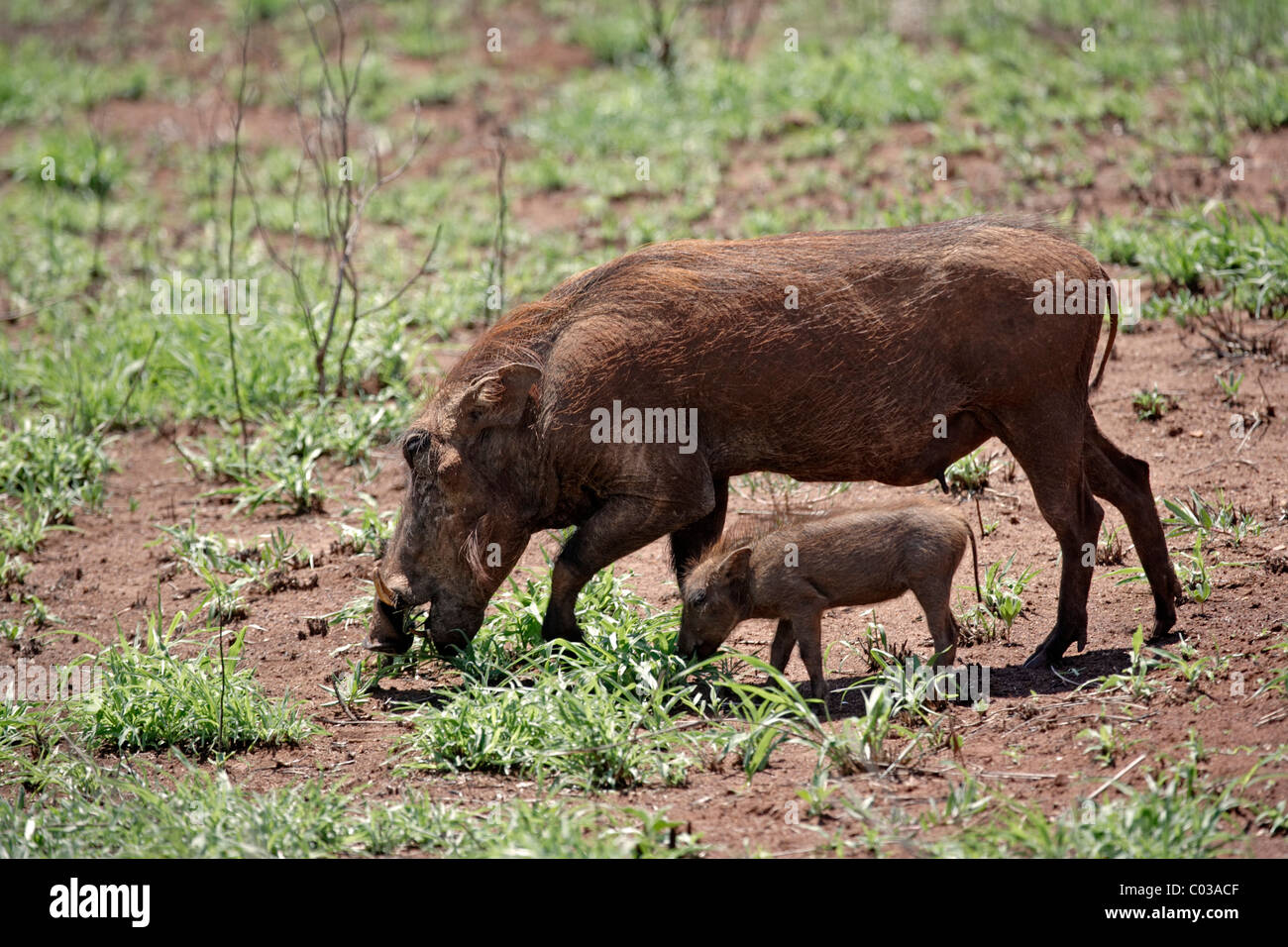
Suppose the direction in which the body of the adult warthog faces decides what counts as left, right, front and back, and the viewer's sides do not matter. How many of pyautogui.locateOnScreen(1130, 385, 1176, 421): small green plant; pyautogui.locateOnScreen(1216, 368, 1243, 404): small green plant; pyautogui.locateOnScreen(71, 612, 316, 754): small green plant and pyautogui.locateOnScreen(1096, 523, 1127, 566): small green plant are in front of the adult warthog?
1

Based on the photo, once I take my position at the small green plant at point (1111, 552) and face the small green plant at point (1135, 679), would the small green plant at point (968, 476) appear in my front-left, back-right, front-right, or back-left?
back-right

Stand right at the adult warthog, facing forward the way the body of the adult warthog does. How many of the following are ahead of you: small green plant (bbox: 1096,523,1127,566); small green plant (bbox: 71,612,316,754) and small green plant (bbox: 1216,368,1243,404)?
1

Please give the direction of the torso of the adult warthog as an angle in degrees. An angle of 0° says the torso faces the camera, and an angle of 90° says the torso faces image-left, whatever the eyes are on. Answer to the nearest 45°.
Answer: approximately 90°

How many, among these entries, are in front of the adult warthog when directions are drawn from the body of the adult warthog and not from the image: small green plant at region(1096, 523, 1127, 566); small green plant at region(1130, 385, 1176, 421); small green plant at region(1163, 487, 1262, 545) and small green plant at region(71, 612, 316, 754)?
1

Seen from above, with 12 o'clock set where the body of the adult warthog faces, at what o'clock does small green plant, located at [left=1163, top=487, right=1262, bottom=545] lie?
The small green plant is roughly at 5 o'clock from the adult warthog.

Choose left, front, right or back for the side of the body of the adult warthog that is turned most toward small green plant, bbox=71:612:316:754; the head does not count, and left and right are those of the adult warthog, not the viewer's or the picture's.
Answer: front

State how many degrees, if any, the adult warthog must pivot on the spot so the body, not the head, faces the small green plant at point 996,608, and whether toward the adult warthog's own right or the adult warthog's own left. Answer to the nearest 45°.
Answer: approximately 135° to the adult warthog's own right

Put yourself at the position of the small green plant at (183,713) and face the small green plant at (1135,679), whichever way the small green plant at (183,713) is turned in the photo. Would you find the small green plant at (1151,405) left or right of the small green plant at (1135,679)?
left

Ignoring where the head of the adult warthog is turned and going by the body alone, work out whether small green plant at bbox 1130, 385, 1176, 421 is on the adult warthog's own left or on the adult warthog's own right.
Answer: on the adult warthog's own right

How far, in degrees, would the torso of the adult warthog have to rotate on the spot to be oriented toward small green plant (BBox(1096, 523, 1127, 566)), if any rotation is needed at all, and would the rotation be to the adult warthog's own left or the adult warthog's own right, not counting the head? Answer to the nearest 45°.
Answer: approximately 135° to the adult warthog's own right

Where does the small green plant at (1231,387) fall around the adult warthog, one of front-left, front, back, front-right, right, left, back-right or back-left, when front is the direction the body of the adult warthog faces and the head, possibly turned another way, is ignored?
back-right
